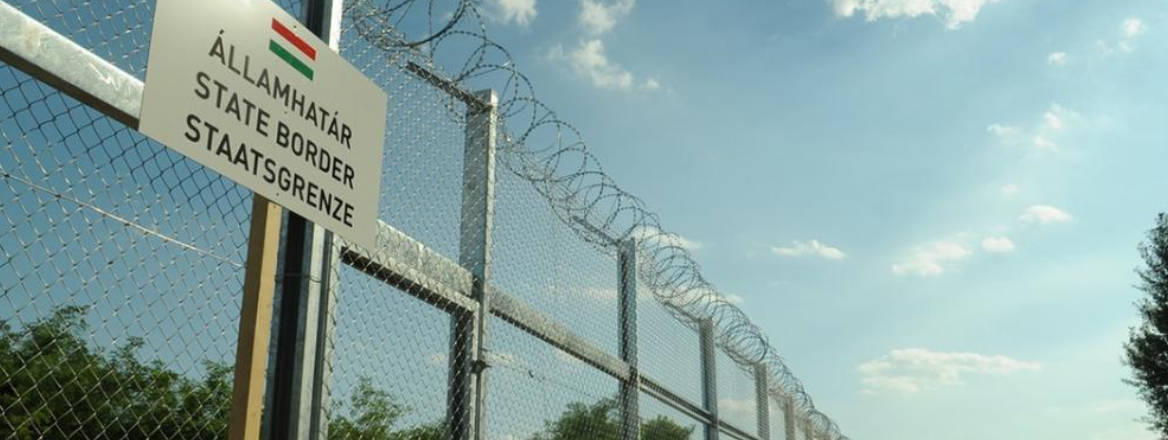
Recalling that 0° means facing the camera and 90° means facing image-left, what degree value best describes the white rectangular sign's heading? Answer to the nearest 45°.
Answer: approximately 315°

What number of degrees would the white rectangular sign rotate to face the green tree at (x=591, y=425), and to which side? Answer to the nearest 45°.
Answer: approximately 90° to its left

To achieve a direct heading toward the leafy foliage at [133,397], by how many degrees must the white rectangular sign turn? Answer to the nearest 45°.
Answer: approximately 135° to its left

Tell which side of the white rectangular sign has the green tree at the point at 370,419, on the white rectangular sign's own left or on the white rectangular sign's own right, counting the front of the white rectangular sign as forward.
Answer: on the white rectangular sign's own left

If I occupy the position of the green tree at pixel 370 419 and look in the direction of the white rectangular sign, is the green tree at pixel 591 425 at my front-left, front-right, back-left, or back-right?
back-left
